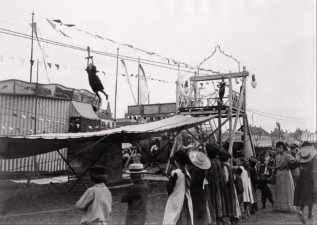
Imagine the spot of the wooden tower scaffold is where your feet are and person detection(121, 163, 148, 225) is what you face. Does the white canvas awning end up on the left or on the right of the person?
right

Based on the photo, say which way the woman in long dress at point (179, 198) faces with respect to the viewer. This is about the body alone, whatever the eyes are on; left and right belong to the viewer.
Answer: facing away from the viewer and to the left of the viewer

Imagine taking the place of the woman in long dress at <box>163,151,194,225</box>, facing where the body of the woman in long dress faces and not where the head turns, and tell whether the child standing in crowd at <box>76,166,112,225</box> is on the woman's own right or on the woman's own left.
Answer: on the woman's own left
